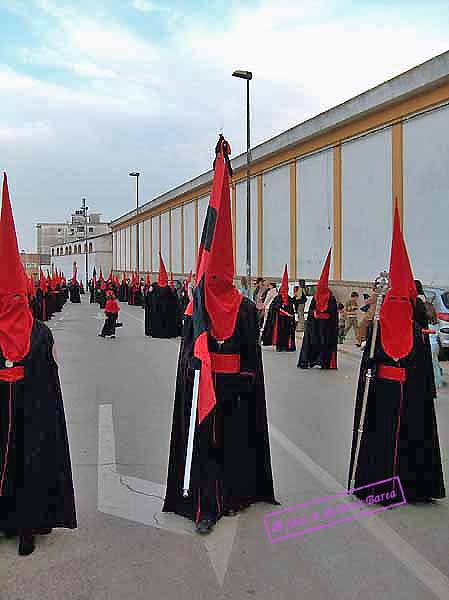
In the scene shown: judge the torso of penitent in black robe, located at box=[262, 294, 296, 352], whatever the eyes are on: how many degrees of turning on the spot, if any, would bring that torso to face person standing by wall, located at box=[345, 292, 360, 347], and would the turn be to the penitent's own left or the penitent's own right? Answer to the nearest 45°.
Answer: approximately 90° to the penitent's own left

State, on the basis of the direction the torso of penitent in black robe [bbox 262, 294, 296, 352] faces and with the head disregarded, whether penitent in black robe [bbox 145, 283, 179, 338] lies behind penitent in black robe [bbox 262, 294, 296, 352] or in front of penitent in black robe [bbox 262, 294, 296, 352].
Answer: behind

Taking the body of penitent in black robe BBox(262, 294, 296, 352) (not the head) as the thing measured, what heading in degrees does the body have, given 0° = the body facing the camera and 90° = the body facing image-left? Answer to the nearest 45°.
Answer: approximately 315°

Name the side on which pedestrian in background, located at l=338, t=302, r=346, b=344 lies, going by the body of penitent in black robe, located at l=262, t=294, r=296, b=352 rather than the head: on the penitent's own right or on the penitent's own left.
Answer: on the penitent's own left
